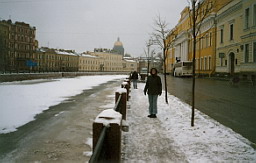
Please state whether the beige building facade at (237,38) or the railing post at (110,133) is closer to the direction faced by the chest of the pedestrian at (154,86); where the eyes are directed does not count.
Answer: the railing post

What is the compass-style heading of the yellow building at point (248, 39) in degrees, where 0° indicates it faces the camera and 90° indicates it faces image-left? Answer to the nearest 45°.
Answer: approximately 45°

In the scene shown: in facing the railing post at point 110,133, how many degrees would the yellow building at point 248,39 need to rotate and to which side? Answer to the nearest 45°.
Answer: approximately 45° to its left

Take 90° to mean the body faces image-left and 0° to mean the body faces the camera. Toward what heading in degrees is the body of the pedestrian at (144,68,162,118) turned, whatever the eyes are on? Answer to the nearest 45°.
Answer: approximately 0°

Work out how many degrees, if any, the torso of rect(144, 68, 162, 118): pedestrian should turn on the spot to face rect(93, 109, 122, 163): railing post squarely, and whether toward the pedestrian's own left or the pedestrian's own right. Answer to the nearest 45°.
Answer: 0° — they already face it

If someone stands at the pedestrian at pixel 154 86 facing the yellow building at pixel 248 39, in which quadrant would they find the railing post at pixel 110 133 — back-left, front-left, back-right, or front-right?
back-right
